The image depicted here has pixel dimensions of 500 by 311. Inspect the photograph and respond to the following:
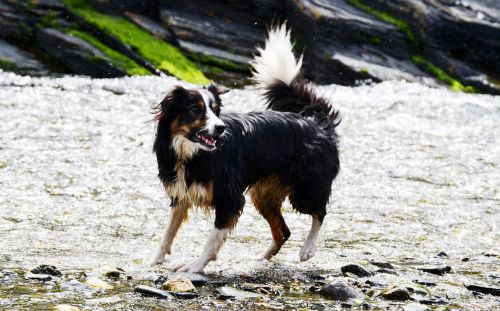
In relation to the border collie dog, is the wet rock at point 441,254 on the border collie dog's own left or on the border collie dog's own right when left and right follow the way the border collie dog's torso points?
on the border collie dog's own left
